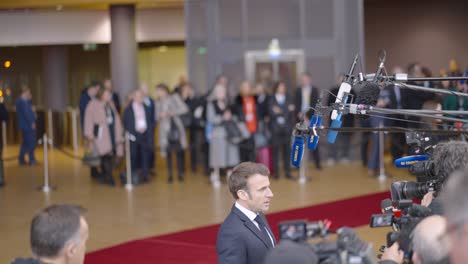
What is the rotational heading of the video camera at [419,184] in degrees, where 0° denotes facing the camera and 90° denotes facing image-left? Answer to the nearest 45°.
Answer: approximately 90°

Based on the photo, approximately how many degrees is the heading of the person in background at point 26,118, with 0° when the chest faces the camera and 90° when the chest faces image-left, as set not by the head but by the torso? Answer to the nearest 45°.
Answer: approximately 315°

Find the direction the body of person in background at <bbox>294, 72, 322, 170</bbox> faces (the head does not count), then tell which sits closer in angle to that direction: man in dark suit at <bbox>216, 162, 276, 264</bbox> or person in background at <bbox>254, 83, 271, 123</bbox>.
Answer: the man in dark suit

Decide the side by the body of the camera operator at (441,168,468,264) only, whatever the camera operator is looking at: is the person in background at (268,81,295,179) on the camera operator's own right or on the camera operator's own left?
on the camera operator's own right

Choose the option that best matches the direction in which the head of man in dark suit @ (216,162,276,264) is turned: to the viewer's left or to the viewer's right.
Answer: to the viewer's right

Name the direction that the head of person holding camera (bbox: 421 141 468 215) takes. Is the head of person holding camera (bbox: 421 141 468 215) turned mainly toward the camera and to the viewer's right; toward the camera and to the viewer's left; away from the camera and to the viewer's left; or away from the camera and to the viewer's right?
away from the camera and to the viewer's left

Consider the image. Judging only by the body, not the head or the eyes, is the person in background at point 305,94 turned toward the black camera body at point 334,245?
yes

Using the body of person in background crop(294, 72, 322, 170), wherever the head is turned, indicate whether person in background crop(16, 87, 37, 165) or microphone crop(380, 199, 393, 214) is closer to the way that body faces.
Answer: the microphone

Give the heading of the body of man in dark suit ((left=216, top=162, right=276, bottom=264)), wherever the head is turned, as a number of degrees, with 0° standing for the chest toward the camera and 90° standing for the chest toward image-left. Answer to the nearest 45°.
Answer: approximately 315°

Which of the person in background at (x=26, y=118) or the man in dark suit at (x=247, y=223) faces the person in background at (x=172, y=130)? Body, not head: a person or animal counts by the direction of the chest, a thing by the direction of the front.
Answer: the person in background at (x=26, y=118)

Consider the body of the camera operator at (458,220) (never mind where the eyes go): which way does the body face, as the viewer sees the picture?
to the viewer's left

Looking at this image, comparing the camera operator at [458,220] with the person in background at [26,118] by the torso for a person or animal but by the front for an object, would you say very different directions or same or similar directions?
very different directions
